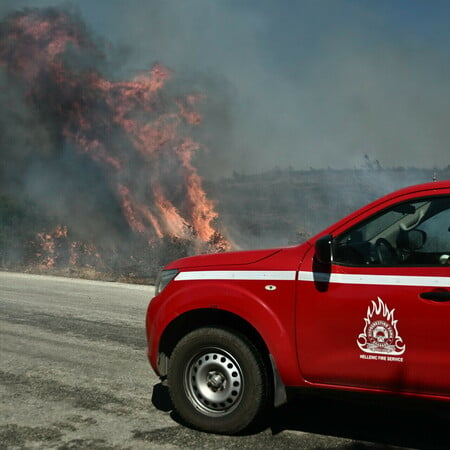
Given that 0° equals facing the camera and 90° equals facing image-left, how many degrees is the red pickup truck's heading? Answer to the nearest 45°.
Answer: approximately 90°
